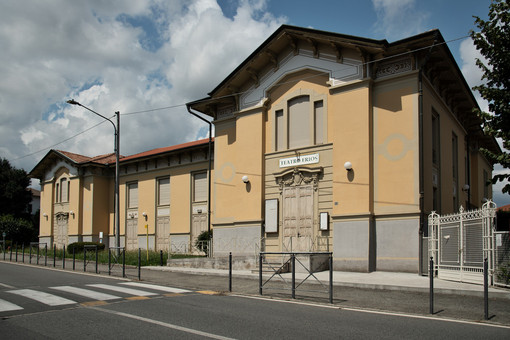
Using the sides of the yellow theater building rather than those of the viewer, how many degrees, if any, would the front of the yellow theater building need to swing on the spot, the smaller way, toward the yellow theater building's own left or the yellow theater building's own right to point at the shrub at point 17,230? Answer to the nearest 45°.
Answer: approximately 90° to the yellow theater building's own right

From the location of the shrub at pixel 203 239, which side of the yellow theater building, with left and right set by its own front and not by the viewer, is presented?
right

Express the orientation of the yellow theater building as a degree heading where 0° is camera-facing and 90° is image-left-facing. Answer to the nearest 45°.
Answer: approximately 45°

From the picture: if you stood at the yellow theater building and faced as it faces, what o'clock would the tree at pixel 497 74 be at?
The tree is roughly at 10 o'clock from the yellow theater building.
